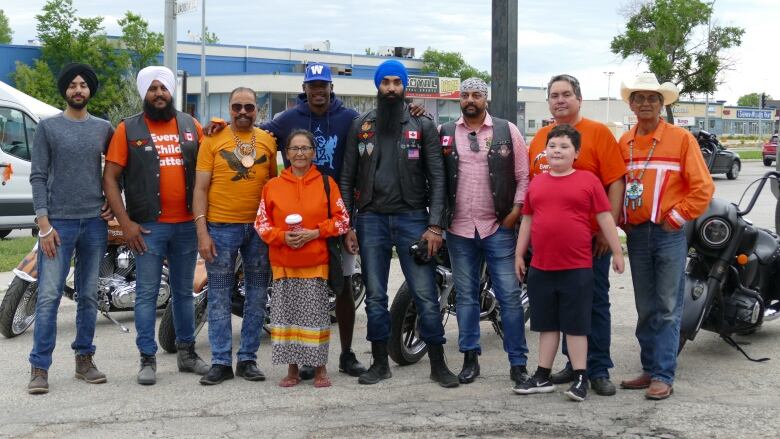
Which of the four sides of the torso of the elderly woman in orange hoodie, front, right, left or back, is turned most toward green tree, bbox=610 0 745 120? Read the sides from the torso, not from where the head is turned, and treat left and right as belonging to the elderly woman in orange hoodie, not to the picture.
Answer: back

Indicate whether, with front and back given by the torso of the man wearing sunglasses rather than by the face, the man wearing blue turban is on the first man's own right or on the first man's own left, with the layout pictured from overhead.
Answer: on the first man's own left

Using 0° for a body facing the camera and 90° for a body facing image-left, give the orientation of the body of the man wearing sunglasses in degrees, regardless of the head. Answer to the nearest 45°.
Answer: approximately 0°

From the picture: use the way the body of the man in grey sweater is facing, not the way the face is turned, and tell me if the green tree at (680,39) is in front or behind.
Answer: behind

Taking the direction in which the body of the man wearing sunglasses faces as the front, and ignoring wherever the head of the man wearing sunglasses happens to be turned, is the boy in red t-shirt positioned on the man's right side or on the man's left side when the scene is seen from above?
on the man's left side

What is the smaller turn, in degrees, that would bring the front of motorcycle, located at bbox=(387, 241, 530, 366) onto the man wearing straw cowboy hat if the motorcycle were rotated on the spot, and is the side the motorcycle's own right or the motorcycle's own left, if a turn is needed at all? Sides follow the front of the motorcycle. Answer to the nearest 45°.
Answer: approximately 90° to the motorcycle's own left

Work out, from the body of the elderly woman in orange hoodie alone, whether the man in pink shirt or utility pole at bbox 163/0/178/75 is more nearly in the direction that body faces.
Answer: the man in pink shirt

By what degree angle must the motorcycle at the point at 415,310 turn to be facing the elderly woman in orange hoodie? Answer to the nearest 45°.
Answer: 0° — it already faces them

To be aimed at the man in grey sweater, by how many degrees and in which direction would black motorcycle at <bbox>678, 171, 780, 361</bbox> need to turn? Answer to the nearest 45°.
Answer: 0° — it already faces them

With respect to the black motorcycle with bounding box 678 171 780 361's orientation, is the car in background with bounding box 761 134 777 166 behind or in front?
behind
